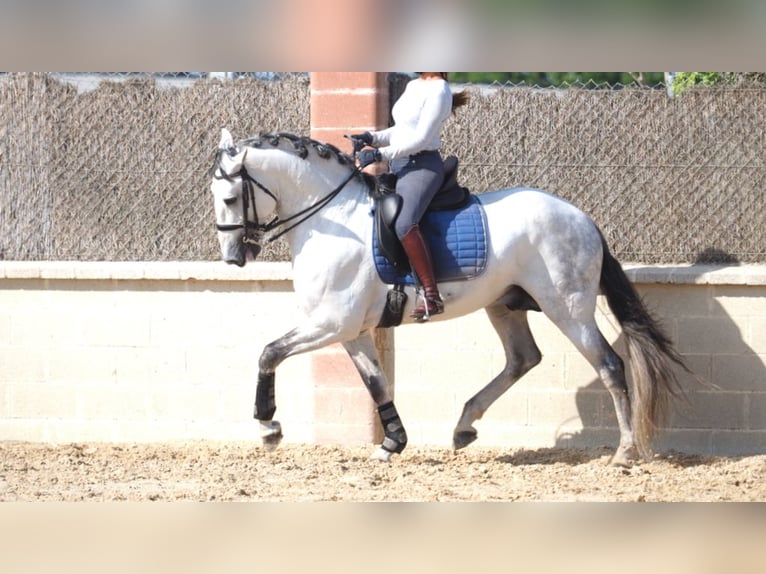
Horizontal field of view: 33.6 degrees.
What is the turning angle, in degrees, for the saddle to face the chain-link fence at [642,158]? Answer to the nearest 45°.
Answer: approximately 135° to its right

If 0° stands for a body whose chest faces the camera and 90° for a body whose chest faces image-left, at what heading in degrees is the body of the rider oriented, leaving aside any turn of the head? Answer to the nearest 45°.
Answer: approximately 90°

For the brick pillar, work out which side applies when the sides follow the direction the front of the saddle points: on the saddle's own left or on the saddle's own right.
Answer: on the saddle's own right

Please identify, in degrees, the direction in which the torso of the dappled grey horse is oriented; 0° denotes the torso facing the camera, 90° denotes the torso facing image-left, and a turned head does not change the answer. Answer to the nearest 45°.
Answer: approximately 90°

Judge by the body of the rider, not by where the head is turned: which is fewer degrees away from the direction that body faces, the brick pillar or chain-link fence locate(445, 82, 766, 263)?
the brick pillar

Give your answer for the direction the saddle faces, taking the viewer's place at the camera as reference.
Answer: facing to the left of the viewer

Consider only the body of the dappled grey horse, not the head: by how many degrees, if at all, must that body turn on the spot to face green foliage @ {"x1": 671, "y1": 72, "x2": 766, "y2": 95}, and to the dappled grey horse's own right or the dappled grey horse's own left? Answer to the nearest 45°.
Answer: approximately 135° to the dappled grey horse's own right

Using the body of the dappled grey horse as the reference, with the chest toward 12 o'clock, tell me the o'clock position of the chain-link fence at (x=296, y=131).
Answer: The chain-link fence is roughly at 2 o'clock from the dappled grey horse.
